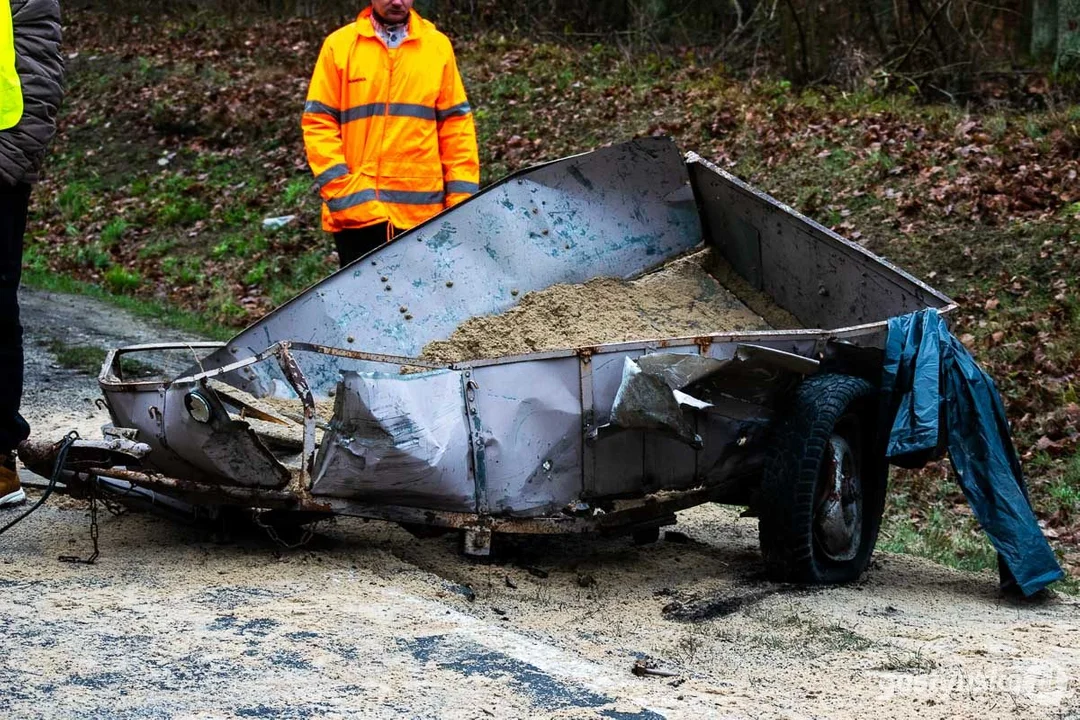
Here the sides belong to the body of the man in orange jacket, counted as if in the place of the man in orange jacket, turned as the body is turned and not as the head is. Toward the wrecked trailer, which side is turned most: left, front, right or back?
front

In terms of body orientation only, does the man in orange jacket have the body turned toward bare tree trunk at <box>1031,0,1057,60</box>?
no

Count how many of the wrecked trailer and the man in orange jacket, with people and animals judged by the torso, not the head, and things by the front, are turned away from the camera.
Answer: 0

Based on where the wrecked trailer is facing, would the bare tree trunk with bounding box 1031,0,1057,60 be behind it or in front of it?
behind

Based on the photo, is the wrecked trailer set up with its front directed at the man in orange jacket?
no

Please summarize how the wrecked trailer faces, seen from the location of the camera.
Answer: facing the viewer and to the left of the viewer

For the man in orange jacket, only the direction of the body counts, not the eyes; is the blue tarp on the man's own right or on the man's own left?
on the man's own left

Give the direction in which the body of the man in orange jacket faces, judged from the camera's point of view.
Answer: toward the camera

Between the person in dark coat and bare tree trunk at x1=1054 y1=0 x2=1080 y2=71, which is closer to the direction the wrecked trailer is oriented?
the person in dark coat

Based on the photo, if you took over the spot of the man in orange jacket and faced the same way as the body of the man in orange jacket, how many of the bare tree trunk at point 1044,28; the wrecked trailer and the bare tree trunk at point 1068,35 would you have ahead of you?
1
